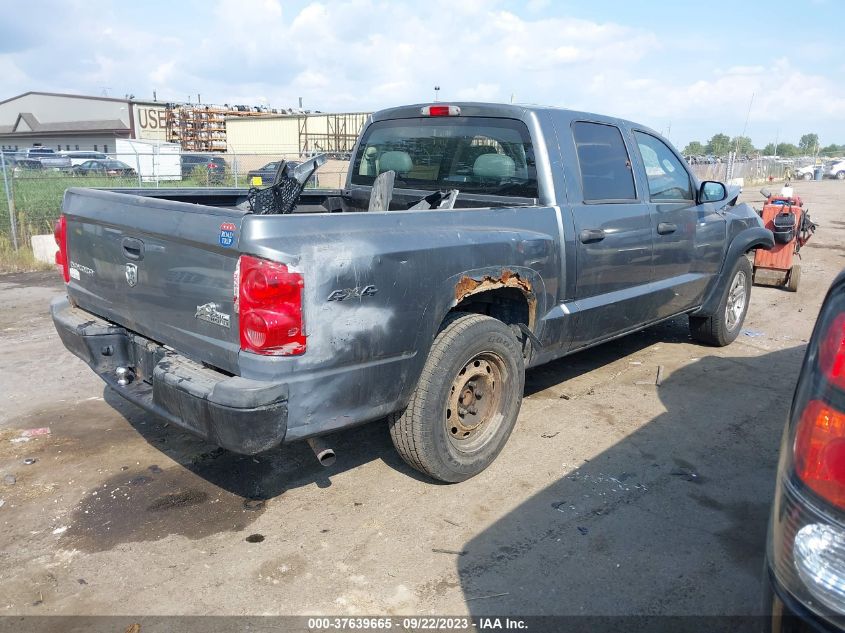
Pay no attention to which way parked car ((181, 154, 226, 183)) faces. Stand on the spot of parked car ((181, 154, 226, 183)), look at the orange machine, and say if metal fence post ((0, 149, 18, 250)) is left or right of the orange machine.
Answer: right

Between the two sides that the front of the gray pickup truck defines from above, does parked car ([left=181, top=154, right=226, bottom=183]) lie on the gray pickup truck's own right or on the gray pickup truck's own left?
on the gray pickup truck's own left

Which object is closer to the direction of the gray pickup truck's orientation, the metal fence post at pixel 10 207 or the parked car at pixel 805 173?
the parked car

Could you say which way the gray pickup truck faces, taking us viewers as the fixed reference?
facing away from the viewer and to the right of the viewer

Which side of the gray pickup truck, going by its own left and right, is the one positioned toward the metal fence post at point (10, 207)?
left

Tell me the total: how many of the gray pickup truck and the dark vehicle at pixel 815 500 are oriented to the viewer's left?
0

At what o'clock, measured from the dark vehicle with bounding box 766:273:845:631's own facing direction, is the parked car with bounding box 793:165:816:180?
The parked car is roughly at 12 o'clock from the dark vehicle.

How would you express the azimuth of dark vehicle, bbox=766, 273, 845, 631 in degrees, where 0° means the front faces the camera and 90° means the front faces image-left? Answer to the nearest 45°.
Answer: approximately 180°

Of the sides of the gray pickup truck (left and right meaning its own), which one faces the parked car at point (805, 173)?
front

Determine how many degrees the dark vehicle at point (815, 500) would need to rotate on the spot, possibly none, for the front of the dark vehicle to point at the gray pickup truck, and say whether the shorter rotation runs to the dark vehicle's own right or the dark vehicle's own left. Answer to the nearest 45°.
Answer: approximately 45° to the dark vehicle's own left

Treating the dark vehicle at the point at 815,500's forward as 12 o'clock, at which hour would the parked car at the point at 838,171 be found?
The parked car is roughly at 12 o'clock from the dark vehicle.

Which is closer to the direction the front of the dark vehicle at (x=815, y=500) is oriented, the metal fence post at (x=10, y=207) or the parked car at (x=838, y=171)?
the parked car

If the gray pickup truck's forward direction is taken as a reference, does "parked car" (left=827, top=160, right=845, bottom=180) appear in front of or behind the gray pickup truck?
in front
